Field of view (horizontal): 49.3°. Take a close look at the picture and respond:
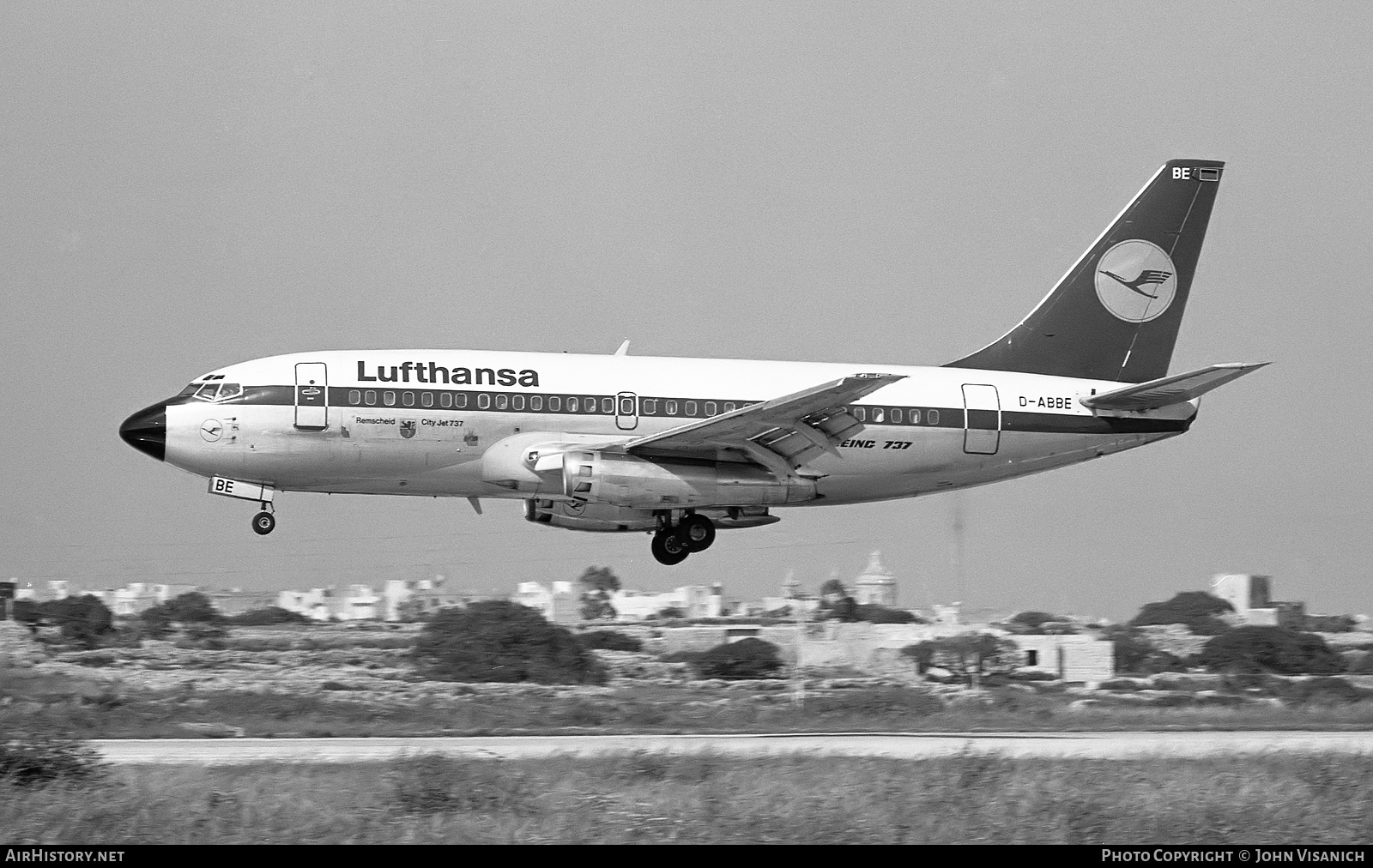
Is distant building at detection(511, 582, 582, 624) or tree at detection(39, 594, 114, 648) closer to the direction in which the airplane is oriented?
the tree

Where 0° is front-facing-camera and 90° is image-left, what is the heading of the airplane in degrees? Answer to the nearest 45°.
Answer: approximately 90°

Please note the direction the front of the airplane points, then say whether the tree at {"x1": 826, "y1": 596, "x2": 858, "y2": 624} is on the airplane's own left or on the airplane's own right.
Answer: on the airplane's own right

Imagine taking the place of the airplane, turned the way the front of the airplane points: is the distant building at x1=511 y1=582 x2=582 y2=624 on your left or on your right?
on your right

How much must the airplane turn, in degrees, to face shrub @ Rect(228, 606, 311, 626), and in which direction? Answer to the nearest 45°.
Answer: approximately 45° to its right

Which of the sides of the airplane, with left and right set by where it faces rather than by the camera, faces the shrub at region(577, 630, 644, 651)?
right
